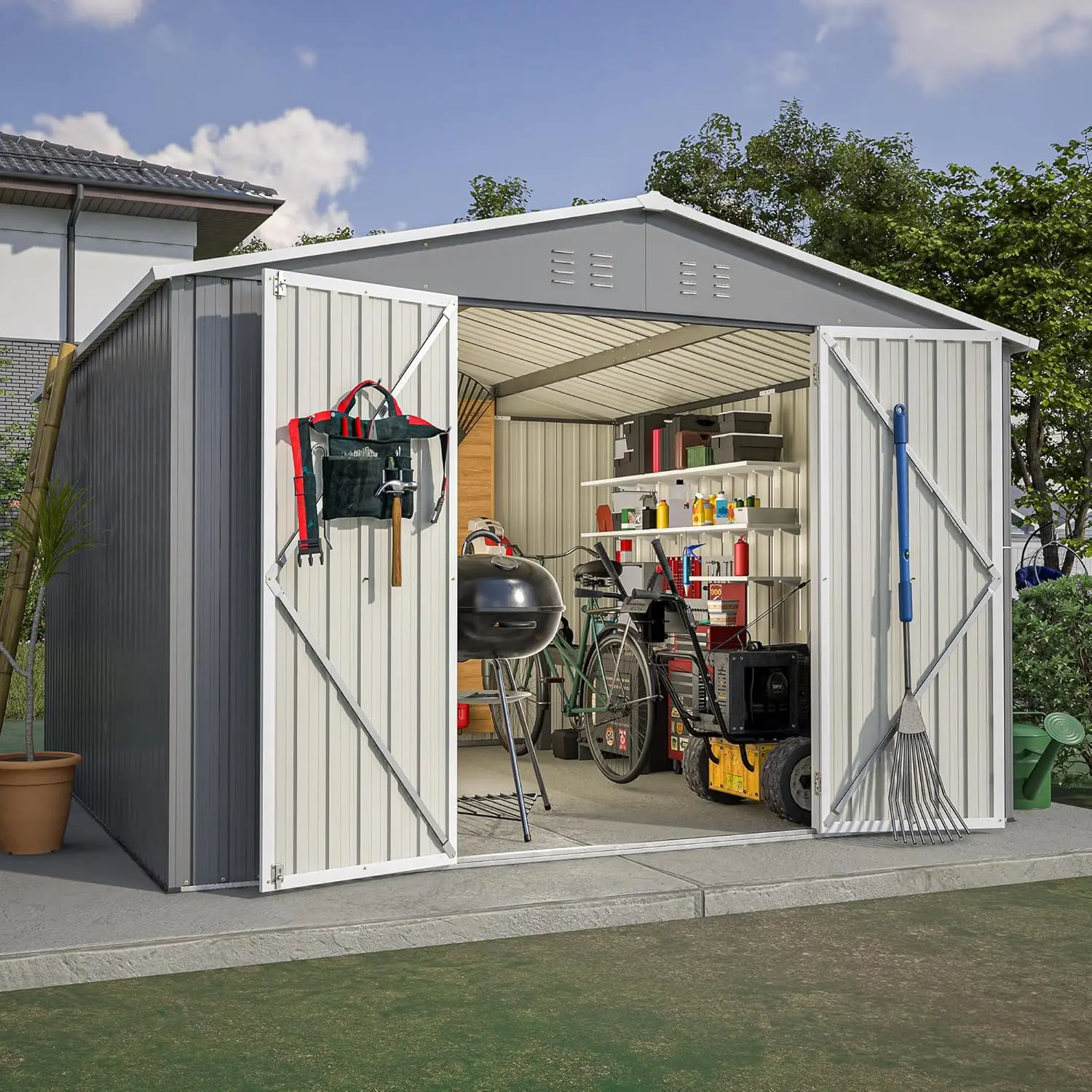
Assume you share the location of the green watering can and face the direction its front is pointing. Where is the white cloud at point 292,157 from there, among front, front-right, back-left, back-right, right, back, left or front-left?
back

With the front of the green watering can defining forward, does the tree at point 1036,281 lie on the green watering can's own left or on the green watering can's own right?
on the green watering can's own left

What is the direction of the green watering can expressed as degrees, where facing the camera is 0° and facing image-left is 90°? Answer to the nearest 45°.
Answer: approximately 315°

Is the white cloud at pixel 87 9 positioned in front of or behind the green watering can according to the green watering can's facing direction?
behind

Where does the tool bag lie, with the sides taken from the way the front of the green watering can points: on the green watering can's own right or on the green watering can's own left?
on the green watering can's own right

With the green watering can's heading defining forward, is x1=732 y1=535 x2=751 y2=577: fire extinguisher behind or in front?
behind

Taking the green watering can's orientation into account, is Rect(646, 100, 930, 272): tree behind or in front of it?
behind
